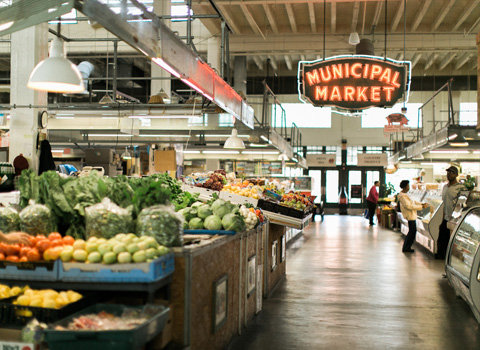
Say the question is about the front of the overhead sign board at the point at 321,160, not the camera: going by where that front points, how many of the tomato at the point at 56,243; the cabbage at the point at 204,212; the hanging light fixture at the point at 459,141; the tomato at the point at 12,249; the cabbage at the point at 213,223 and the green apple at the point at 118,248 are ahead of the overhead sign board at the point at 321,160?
6

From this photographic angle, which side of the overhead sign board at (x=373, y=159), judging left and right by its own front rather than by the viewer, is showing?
front

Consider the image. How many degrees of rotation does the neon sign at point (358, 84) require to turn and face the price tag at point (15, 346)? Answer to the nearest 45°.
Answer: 0° — it already faces it

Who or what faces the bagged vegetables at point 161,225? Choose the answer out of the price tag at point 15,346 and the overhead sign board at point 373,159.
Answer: the overhead sign board

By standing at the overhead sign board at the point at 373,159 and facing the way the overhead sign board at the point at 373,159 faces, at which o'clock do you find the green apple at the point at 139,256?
The green apple is roughly at 12 o'clock from the overhead sign board.

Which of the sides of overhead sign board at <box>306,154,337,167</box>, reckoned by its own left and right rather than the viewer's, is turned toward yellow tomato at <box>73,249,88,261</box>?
front

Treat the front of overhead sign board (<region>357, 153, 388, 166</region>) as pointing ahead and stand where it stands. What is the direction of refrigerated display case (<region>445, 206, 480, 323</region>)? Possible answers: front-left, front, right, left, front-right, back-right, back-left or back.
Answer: front

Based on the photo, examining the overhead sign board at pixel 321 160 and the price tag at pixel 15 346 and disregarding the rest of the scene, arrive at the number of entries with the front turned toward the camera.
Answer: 2

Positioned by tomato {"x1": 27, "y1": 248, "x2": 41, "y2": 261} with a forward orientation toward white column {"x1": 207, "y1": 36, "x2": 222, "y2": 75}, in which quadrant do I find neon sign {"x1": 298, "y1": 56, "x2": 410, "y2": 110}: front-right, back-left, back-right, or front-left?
front-right

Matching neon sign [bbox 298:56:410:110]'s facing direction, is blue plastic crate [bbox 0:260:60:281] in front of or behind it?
in front

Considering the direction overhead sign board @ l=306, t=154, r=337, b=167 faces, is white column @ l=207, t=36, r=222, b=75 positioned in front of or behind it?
in front

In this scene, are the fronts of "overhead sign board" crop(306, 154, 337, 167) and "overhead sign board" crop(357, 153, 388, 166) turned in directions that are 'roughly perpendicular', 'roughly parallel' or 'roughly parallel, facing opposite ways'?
roughly parallel

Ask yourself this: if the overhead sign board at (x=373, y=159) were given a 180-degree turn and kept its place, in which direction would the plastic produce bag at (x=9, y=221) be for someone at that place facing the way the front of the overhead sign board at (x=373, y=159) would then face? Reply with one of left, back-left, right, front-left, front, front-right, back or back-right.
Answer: back

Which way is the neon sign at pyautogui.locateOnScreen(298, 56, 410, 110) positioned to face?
toward the camera

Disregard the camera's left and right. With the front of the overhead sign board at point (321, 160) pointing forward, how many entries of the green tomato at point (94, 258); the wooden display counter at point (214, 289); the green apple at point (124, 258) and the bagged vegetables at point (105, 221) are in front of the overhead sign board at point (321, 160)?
4
